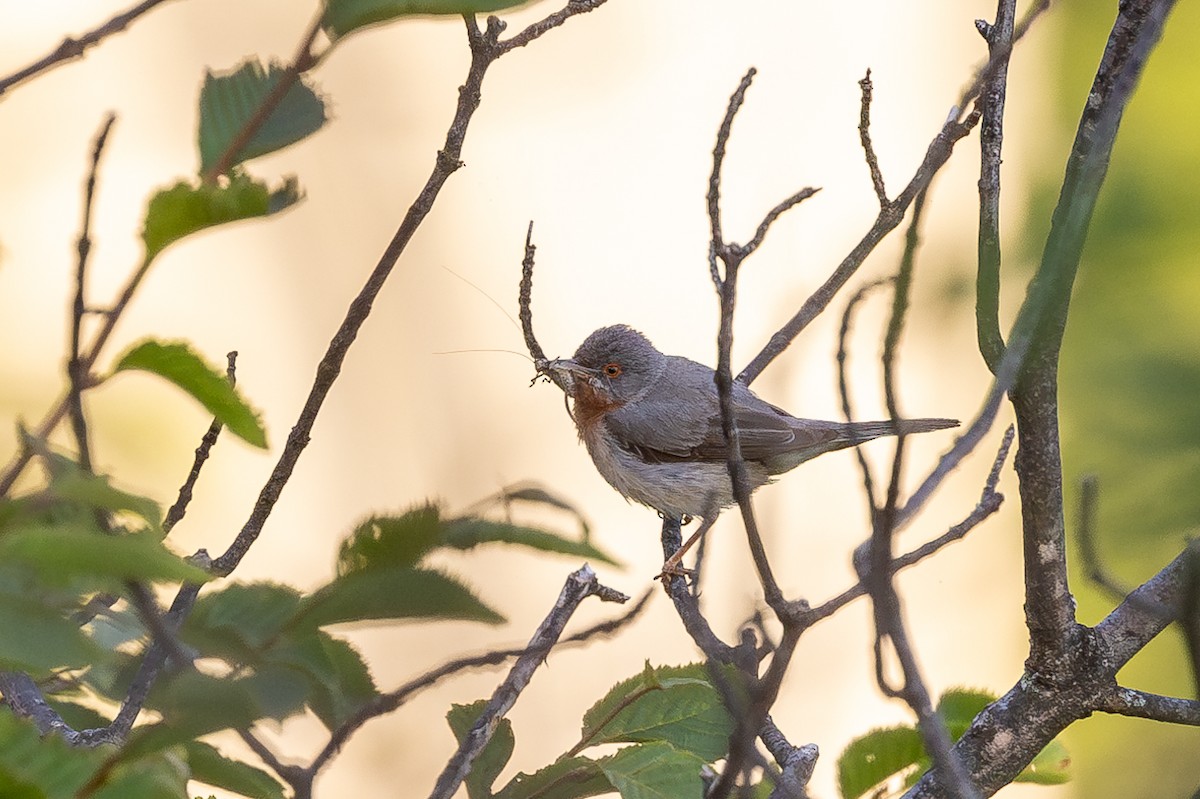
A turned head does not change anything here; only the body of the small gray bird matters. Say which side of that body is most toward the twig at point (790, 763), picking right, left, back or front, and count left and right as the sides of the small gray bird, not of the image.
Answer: back

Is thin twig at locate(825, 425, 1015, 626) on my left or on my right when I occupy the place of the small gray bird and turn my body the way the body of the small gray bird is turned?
on my left

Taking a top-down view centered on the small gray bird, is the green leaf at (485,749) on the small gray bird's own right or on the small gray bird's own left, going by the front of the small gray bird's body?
on the small gray bird's own left

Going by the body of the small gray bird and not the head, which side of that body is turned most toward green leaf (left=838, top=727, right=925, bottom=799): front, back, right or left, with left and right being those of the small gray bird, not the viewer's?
back

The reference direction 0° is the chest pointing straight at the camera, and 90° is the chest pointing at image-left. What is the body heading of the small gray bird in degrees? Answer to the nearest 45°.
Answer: approximately 90°
